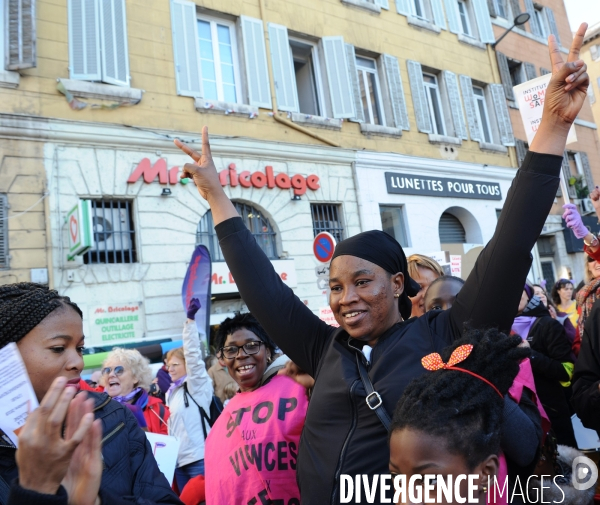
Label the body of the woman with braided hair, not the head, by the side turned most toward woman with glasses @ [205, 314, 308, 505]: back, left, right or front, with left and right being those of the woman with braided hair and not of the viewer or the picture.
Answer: left

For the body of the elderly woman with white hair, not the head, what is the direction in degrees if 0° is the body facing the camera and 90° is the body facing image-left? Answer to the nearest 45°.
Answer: approximately 45°

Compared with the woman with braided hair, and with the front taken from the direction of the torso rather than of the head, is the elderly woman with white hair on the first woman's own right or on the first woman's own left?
on the first woman's own left

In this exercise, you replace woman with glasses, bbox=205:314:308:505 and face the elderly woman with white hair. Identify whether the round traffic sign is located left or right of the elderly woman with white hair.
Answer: right

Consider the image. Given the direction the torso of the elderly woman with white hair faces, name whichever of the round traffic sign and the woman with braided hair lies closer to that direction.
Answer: the woman with braided hair
